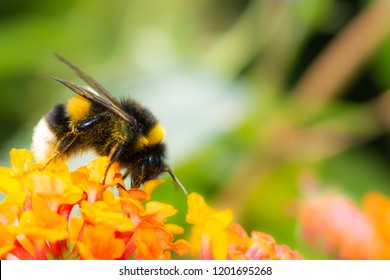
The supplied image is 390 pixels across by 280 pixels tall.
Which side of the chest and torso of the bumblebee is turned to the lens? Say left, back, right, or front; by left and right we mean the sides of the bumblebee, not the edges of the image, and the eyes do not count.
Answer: right

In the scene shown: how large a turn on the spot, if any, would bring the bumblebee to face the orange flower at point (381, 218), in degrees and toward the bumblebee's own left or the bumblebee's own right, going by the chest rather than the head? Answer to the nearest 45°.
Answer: approximately 45° to the bumblebee's own left
